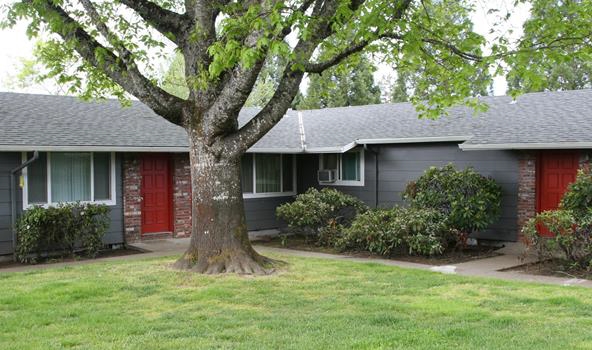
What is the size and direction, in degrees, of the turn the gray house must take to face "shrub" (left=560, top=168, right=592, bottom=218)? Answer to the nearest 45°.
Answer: approximately 45° to its left

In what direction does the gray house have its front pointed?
toward the camera

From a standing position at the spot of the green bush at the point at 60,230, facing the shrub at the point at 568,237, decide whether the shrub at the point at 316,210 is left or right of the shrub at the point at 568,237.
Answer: left

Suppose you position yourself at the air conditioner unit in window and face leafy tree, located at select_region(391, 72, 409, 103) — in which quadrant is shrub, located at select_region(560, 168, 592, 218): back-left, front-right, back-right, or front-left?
back-right

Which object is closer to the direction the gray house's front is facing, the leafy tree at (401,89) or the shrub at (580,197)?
the shrub

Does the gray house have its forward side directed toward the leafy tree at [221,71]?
yes

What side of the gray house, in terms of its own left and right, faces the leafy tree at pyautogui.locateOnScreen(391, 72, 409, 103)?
back

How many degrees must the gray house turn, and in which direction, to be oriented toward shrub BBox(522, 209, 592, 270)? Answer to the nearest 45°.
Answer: approximately 45° to its left
